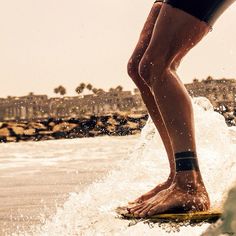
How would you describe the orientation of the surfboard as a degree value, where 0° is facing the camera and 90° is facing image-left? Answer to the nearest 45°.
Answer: approximately 90°
